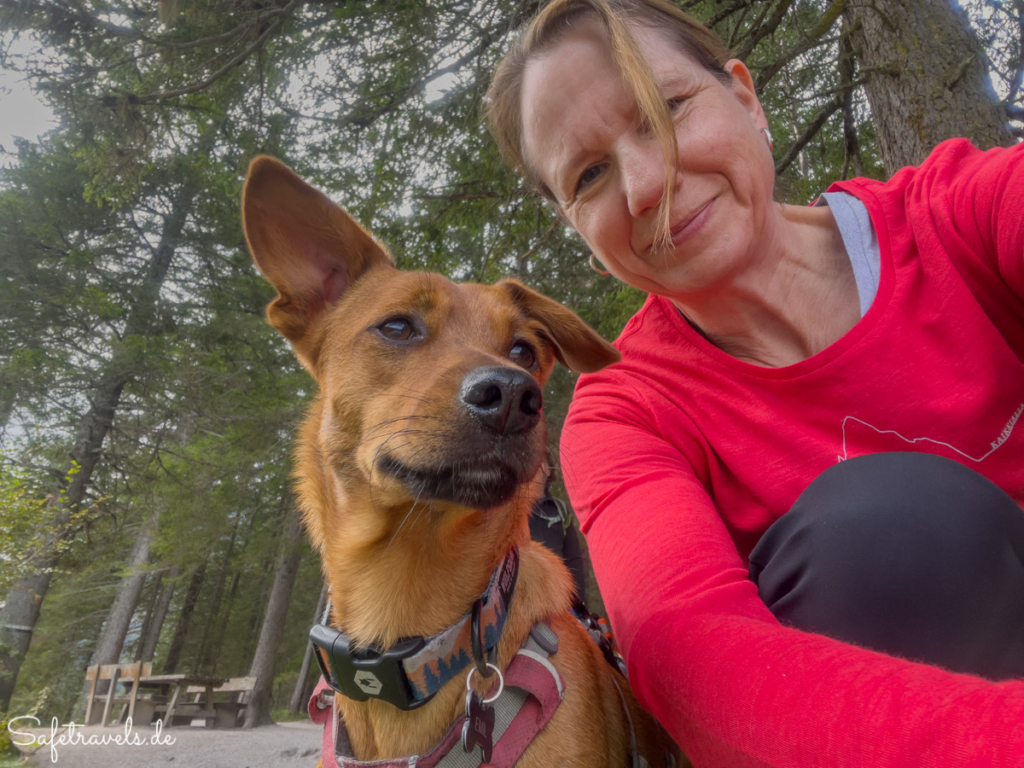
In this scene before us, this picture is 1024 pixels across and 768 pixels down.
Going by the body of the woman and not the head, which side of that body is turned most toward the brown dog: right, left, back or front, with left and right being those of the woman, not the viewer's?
right

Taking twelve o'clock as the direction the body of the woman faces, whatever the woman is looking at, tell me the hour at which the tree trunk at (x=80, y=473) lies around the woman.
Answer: The tree trunk is roughly at 4 o'clock from the woman.

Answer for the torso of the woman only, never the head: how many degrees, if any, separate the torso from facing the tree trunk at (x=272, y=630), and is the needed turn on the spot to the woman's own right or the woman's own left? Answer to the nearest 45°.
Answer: approximately 135° to the woman's own right

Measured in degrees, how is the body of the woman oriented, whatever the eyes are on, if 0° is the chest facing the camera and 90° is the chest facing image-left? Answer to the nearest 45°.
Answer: approximately 0°

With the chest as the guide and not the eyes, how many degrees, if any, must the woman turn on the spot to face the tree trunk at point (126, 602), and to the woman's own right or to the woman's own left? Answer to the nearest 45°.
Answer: approximately 135° to the woman's own right

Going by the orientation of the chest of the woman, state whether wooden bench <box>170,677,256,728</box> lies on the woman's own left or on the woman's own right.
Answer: on the woman's own right

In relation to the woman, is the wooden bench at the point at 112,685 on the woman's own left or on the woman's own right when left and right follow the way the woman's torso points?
on the woman's own right
